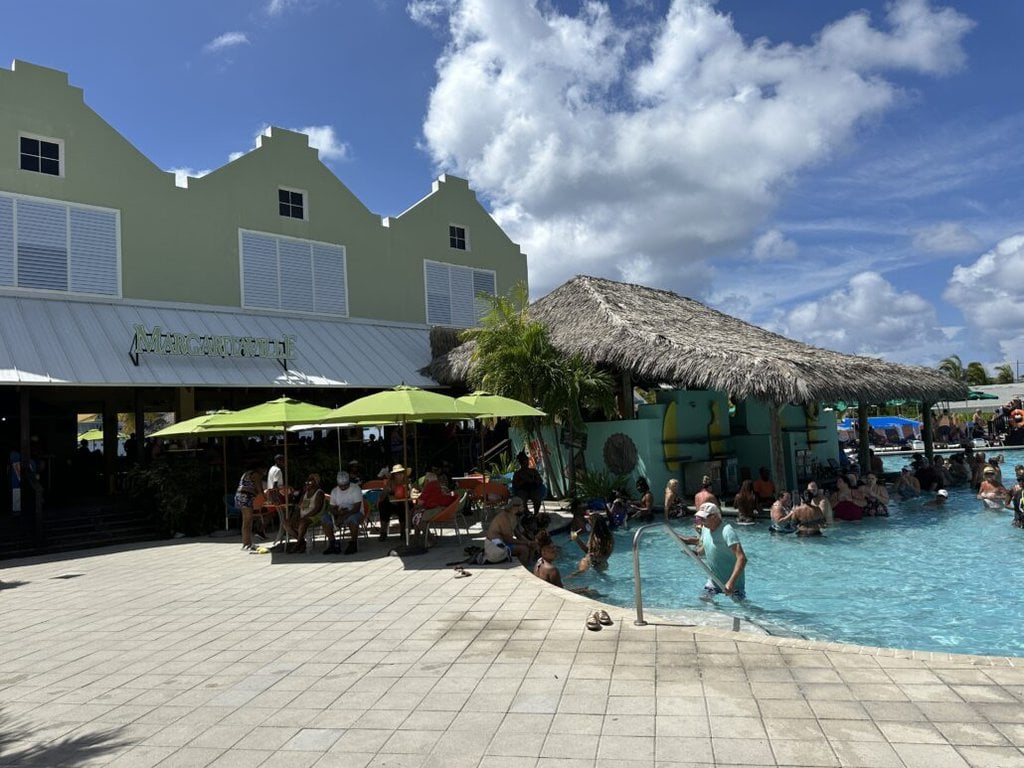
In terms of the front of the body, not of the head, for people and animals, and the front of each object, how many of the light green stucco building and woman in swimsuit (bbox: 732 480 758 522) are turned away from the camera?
1

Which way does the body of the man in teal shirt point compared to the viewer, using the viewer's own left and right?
facing the viewer and to the left of the viewer

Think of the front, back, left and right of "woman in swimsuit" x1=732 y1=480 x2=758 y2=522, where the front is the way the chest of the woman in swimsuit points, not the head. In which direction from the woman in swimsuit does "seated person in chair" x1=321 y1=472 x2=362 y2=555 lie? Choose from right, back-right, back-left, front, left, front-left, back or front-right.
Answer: back-left

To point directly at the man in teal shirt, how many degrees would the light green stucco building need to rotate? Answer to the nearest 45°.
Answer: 0° — it already faces them

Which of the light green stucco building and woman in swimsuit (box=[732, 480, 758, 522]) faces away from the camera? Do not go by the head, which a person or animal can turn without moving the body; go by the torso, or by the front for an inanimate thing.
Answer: the woman in swimsuit

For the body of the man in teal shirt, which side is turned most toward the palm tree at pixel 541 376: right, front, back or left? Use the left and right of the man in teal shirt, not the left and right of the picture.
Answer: right

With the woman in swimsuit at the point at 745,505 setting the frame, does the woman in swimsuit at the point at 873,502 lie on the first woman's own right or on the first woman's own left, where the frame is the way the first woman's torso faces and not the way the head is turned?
on the first woman's own right

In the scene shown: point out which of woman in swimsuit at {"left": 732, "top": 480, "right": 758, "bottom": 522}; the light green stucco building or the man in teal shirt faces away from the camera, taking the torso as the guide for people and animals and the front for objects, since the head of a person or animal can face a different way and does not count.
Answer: the woman in swimsuit

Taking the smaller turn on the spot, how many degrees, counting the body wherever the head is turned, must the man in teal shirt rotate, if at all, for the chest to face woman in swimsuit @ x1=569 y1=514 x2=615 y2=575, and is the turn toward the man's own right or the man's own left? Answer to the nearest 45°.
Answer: approximately 90° to the man's own right

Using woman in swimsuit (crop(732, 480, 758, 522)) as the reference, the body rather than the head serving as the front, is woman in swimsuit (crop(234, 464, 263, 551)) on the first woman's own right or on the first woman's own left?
on the first woman's own left

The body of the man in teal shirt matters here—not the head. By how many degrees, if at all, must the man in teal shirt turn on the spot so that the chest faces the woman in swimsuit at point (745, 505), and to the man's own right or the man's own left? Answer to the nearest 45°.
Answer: approximately 135° to the man's own right

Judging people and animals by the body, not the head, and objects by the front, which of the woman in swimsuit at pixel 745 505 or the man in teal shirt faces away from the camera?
the woman in swimsuit

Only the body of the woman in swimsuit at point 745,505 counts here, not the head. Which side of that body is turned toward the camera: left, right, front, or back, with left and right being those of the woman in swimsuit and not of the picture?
back

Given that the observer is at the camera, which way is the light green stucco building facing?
facing the viewer and to the right of the viewer

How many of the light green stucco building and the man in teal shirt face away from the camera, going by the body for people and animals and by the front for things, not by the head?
0

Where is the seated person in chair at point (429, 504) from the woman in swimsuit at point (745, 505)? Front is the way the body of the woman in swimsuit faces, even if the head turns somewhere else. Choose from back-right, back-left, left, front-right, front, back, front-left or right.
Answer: back-left

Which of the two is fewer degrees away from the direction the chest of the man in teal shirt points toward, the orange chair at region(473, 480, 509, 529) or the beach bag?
the beach bag

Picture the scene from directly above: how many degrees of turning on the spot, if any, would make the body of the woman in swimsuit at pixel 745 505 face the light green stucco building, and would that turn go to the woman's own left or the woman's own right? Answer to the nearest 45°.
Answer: approximately 90° to the woman's own left
